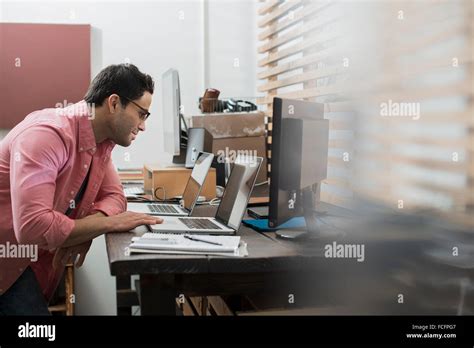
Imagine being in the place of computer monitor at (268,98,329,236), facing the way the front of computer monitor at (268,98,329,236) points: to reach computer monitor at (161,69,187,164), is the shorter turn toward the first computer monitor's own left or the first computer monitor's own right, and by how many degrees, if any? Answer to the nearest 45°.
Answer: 0° — it already faces it

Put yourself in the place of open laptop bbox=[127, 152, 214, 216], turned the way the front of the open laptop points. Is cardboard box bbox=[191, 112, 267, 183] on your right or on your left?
on your right

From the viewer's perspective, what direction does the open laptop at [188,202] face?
to the viewer's left

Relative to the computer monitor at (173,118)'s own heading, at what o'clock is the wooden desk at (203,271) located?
The wooden desk is roughly at 9 o'clock from the computer monitor.

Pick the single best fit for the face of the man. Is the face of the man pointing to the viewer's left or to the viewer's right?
to the viewer's right

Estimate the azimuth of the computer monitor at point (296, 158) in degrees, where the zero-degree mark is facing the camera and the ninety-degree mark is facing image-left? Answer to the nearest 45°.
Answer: approximately 135°

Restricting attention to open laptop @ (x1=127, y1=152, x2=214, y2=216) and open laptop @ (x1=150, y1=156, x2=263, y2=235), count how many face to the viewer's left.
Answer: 2

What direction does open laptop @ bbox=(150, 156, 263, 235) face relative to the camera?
to the viewer's left

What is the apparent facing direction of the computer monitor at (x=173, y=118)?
to the viewer's left

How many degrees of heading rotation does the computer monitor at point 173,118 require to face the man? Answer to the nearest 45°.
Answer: approximately 90° to its left
